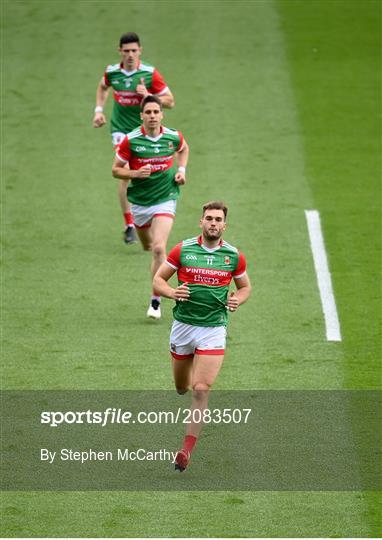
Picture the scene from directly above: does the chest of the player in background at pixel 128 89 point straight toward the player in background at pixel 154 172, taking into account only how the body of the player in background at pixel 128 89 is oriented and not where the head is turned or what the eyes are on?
yes

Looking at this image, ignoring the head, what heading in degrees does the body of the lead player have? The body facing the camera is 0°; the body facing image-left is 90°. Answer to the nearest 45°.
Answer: approximately 0°

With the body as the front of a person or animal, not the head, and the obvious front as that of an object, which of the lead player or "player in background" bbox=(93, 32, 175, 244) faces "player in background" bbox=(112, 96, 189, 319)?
"player in background" bbox=(93, 32, 175, 244)

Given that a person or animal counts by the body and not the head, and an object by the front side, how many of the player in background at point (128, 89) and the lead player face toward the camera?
2

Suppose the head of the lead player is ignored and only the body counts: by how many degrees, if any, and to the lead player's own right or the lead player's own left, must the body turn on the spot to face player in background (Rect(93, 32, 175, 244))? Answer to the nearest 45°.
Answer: approximately 180°

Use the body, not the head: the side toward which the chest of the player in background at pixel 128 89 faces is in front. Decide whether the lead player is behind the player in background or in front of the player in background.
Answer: in front

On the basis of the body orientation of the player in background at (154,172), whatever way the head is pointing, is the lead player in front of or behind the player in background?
in front

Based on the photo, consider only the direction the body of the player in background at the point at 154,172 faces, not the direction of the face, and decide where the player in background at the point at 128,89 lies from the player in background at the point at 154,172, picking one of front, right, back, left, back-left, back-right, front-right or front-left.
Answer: back

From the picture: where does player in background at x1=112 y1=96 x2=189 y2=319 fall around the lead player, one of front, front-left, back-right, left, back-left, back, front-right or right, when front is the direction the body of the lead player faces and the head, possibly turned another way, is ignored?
back
